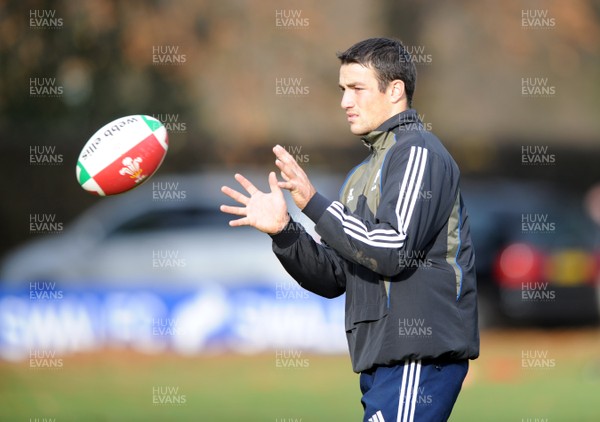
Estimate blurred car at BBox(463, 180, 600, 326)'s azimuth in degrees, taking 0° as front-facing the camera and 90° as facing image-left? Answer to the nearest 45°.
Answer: approximately 135°

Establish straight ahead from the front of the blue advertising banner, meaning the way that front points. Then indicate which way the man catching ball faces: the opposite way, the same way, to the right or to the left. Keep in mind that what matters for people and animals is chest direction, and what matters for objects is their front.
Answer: to the right

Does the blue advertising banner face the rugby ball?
yes

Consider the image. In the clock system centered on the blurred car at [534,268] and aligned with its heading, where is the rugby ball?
The rugby ball is roughly at 8 o'clock from the blurred car.

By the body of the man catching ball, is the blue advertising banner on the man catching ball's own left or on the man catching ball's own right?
on the man catching ball's own right

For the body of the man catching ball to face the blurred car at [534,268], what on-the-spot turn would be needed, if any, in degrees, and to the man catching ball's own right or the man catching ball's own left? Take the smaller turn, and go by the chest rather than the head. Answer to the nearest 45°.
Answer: approximately 90° to the man catching ball's own right

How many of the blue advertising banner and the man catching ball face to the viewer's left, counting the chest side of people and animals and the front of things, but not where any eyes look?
1

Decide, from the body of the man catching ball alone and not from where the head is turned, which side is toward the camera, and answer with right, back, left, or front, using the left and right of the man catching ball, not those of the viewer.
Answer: left

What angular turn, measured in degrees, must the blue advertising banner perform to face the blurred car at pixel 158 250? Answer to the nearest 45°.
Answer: approximately 180°
